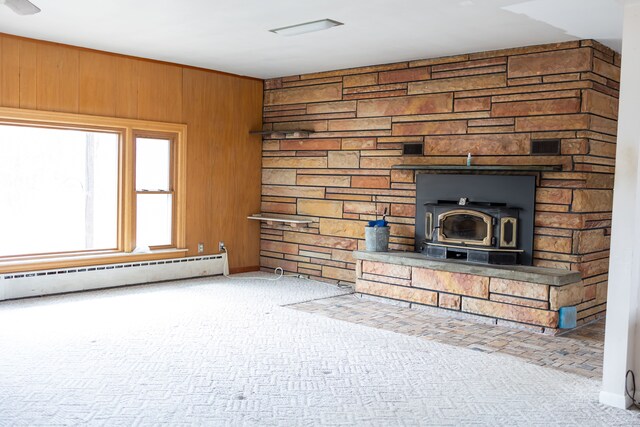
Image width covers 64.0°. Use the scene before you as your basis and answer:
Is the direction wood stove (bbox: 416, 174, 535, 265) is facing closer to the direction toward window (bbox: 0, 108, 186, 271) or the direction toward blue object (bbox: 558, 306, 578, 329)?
the window

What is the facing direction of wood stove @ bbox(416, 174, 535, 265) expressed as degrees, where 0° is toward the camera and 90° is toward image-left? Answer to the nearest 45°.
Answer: approximately 45°

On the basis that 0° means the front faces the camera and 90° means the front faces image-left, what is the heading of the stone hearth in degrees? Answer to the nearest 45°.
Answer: approximately 45°

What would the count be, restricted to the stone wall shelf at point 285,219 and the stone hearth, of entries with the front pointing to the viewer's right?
0

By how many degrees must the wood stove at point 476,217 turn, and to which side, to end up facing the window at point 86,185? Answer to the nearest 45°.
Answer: approximately 45° to its right

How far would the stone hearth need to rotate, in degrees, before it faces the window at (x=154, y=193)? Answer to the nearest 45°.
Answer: approximately 45° to its right

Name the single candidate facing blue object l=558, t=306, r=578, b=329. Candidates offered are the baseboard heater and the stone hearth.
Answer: the baseboard heater

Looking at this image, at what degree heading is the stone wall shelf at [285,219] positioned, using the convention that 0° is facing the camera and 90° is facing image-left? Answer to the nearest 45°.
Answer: approximately 45°

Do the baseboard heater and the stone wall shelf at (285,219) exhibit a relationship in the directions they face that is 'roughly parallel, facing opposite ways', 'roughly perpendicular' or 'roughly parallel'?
roughly perpendicular

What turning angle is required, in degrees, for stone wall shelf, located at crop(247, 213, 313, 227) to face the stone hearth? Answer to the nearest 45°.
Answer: approximately 90° to its left

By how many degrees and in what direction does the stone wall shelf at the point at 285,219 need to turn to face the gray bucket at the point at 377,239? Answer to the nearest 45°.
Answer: approximately 90° to its left

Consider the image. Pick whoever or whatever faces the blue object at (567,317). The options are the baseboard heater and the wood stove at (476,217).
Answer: the baseboard heater
